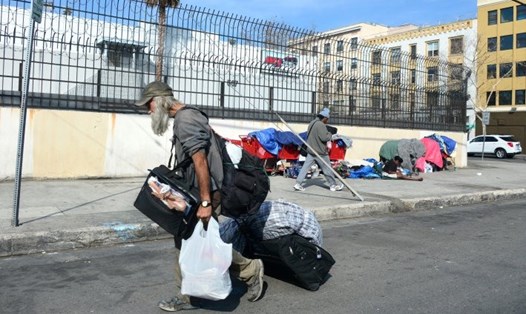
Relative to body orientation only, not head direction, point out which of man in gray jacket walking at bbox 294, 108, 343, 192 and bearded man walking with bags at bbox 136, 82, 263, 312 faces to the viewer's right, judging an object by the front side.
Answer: man in gray jacket walking at bbox 294, 108, 343, 192

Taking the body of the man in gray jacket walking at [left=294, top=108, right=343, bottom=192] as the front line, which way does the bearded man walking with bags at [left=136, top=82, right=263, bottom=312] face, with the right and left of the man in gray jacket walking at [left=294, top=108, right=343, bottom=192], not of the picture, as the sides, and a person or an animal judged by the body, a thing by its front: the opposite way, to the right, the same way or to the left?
the opposite way

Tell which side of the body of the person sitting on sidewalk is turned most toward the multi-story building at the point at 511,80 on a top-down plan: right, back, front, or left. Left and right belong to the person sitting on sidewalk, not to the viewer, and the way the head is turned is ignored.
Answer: left

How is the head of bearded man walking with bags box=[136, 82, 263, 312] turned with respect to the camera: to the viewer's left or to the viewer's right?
to the viewer's left

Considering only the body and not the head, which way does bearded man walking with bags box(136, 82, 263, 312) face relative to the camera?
to the viewer's left
